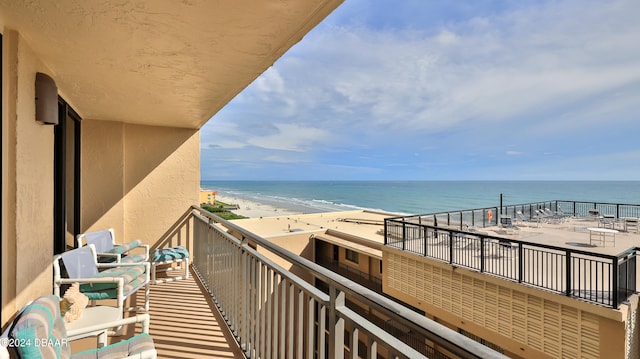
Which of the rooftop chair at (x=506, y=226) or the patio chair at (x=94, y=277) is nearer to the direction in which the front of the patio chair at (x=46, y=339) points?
the rooftop chair

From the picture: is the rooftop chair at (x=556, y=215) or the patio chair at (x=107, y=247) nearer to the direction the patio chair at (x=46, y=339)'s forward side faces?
the rooftop chair

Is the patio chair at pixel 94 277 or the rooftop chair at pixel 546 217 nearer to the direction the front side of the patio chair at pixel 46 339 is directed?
the rooftop chair

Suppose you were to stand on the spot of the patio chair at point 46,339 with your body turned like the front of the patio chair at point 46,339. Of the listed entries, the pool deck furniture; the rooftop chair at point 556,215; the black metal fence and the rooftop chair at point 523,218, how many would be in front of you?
4

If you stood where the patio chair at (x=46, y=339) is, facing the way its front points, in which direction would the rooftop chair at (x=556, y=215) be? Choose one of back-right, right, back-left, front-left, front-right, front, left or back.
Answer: front

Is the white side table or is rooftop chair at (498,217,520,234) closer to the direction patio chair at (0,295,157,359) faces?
the rooftop chair

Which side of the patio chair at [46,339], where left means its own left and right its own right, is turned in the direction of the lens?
right

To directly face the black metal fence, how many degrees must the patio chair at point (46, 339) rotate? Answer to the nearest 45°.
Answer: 0° — it already faces it

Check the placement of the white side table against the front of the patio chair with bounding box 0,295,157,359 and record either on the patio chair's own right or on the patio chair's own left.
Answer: on the patio chair's own left

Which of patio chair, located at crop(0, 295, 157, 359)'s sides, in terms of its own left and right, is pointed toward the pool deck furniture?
front

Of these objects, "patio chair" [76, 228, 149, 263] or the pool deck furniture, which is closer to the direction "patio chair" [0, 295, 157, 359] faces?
the pool deck furniture

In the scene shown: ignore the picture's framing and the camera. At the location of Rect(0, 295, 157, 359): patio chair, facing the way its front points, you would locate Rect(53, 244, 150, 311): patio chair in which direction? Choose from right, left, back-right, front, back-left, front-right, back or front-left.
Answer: left

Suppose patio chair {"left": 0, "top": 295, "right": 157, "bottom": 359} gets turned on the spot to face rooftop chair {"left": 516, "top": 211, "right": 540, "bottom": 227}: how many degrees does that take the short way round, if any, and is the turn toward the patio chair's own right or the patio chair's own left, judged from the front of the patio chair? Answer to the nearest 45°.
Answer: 0° — it already faces it

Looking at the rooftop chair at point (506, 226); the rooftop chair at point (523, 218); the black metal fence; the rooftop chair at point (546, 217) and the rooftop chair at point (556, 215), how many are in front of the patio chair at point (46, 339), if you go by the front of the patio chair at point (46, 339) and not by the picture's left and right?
5

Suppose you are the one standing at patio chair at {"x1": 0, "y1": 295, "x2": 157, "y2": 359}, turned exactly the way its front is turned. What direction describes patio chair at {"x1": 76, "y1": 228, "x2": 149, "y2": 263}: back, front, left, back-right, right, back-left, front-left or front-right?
left
